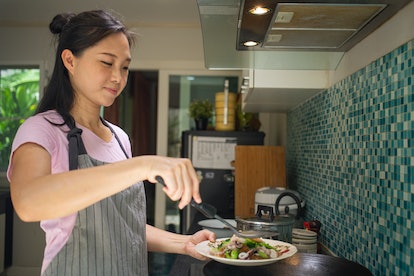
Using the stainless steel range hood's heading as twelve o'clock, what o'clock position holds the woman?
The woman is roughly at 11 o'clock from the stainless steel range hood.

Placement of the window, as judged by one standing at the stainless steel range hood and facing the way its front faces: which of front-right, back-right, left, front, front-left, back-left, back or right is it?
front-right

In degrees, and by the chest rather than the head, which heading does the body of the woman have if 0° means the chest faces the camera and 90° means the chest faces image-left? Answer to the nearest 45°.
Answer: approximately 315°

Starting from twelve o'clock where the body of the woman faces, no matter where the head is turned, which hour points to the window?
The window is roughly at 7 o'clock from the woman.

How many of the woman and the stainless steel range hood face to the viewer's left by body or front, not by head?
1

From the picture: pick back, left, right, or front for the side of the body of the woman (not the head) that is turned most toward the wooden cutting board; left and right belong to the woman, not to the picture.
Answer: left

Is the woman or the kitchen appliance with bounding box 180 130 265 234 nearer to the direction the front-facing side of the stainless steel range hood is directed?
the woman

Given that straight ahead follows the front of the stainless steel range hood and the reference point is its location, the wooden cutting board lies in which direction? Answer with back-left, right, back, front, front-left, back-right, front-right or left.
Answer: right

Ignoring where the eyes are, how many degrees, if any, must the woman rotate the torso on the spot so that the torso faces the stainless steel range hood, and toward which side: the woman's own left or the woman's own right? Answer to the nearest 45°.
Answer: approximately 45° to the woman's own left

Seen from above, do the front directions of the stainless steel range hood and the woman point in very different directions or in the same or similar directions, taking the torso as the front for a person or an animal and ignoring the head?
very different directions

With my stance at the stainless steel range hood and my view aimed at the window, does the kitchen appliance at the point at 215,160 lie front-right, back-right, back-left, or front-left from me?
front-right

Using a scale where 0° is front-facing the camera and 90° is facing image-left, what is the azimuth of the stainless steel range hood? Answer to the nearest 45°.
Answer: approximately 90°
